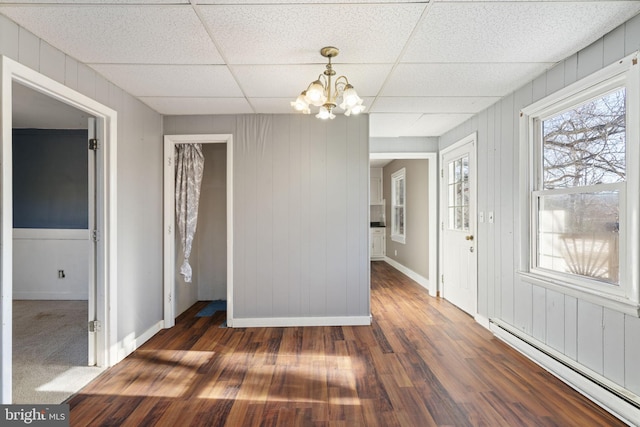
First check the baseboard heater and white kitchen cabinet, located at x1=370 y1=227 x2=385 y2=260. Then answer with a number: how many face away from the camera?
0

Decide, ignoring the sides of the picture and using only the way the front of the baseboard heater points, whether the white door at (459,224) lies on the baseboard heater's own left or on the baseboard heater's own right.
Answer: on the baseboard heater's own right

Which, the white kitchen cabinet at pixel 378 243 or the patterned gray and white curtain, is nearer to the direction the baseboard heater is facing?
the patterned gray and white curtain

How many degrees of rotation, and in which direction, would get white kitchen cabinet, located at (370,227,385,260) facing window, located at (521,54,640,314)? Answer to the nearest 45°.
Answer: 0° — it already faces it

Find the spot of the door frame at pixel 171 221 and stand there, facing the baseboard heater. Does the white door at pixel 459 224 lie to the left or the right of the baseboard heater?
left

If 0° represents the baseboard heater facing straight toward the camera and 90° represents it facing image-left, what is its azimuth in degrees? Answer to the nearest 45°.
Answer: approximately 45°

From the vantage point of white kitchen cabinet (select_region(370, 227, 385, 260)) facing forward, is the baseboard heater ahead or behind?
ahead

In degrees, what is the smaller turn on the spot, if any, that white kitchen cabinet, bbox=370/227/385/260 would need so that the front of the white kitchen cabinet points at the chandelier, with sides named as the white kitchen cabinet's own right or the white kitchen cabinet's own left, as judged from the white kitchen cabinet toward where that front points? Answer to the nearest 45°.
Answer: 0° — it already faces it

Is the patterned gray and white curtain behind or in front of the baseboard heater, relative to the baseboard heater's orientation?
in front

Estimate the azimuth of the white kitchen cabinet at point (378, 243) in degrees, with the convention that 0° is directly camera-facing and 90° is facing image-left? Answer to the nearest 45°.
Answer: approximately 0°

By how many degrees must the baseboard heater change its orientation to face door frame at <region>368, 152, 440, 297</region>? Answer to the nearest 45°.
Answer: approximately 90° to its right

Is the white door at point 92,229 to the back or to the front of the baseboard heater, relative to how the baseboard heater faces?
to the front

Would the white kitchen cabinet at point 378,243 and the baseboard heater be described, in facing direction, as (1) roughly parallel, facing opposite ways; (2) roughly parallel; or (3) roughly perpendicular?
roughly perpendicular

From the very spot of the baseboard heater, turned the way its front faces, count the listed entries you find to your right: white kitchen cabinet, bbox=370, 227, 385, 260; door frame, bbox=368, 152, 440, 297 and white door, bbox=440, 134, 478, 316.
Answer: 3
